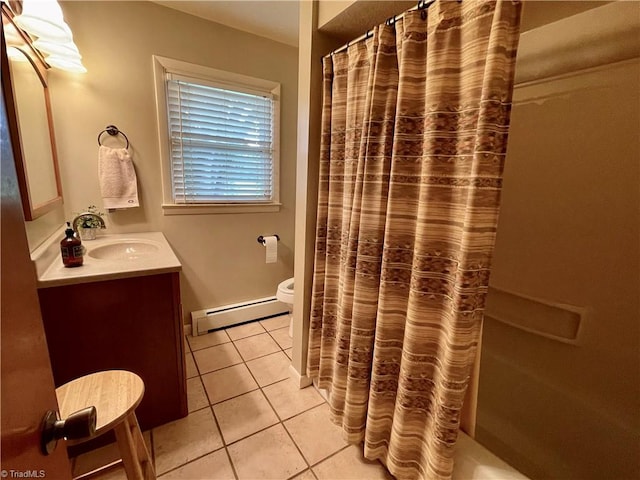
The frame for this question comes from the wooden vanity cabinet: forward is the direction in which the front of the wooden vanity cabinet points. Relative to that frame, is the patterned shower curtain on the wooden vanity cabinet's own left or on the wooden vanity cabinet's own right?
on the wooden vanity cabinet's own right

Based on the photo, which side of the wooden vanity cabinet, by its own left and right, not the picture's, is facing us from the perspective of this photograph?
right
